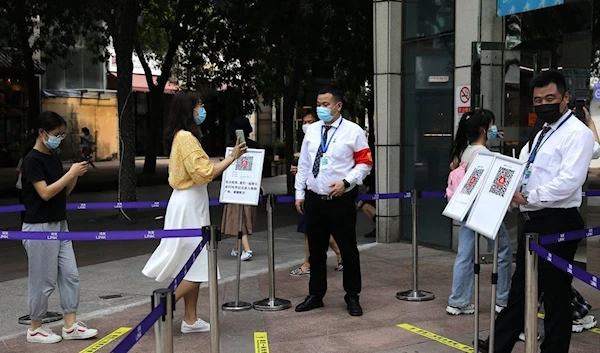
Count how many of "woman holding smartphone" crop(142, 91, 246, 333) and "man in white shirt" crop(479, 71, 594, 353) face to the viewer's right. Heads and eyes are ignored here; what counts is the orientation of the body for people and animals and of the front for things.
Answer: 1

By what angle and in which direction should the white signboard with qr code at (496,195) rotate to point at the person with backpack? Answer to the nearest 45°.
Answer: approximately 135° to its right

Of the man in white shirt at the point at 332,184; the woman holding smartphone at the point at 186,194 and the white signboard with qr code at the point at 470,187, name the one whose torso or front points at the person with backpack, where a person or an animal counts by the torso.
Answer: the woman holding smartphone

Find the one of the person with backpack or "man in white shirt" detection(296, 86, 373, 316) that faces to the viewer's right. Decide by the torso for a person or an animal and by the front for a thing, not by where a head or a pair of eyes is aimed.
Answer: the person with backpack

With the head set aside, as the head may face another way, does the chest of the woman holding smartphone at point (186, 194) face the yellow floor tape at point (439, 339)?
yes

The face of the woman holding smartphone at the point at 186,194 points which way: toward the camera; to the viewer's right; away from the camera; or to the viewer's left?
to the viewer's right

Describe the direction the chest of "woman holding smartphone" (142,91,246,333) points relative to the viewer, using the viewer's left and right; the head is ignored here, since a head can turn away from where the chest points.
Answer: facing to the right of the viewer

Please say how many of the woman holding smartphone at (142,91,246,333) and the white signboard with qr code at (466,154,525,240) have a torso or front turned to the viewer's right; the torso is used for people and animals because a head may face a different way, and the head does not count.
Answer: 1

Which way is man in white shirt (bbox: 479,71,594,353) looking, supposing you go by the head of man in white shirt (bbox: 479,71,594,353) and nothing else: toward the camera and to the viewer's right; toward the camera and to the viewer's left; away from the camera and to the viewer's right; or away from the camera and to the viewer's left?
toward the camera and to the viewer's left

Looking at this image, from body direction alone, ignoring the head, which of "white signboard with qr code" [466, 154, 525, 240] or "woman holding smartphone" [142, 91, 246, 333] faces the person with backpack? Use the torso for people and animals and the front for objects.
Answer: the woman holding smartphone

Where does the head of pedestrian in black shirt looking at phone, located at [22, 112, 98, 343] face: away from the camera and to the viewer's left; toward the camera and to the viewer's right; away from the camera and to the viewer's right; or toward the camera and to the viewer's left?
toward the camera and to the viewer's right

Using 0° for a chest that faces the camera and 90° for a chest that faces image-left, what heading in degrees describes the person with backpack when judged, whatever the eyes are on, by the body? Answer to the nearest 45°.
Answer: approximately 270°
